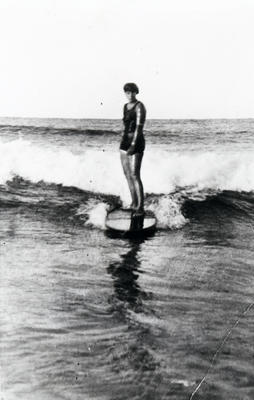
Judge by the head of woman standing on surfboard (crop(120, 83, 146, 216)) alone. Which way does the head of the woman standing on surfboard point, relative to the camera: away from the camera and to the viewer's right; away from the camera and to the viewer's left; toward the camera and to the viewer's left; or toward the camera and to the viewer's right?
toward the camera and to the viewer's left
